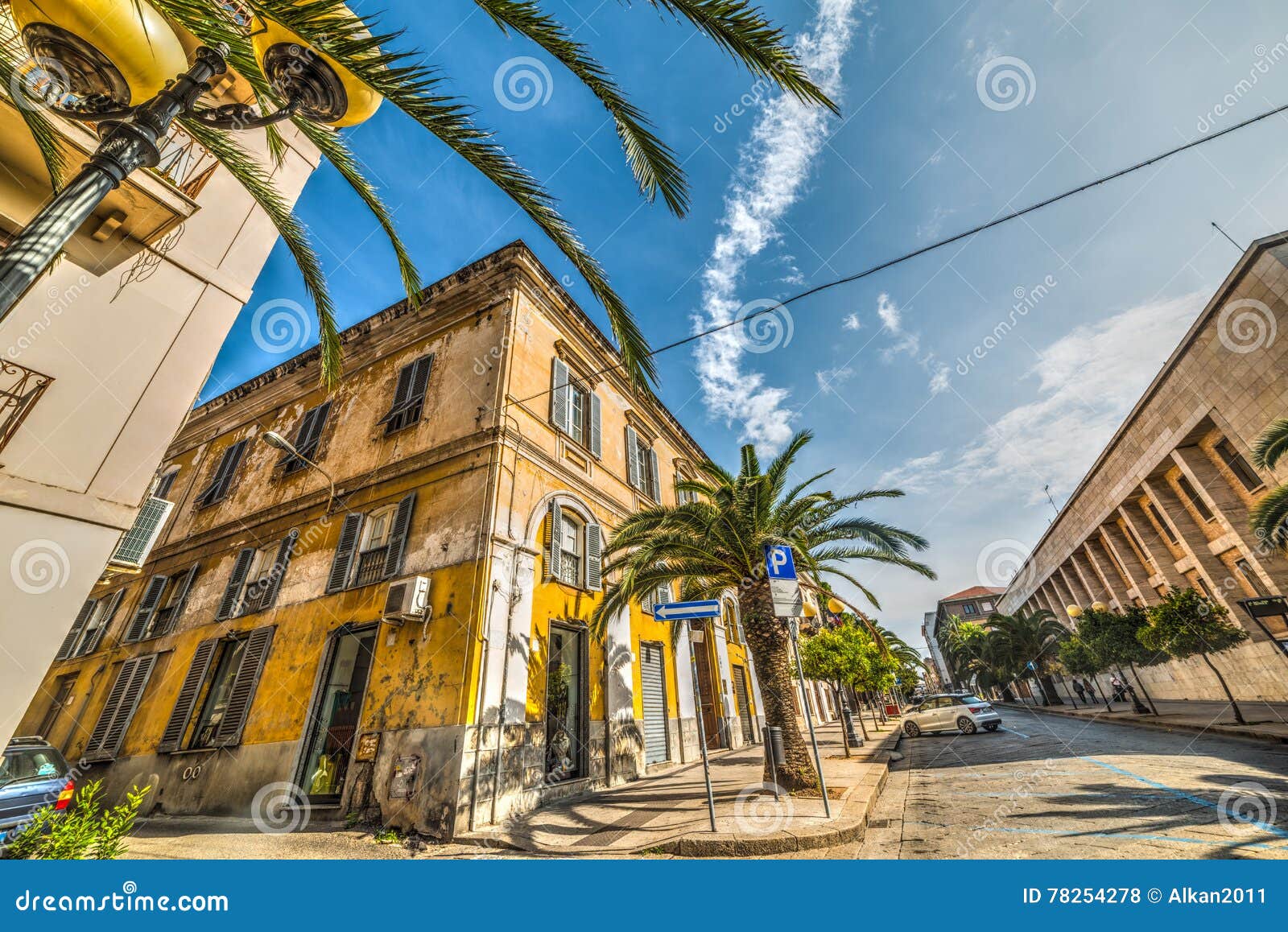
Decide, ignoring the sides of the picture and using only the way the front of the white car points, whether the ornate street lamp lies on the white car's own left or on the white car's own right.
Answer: on the white car's own left

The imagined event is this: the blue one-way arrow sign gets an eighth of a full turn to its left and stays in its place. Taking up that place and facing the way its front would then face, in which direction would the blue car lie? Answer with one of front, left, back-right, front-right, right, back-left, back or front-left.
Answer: back-right

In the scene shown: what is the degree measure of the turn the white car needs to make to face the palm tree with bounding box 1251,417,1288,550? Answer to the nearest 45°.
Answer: approximately 180°

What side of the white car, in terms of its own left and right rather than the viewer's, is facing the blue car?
left
